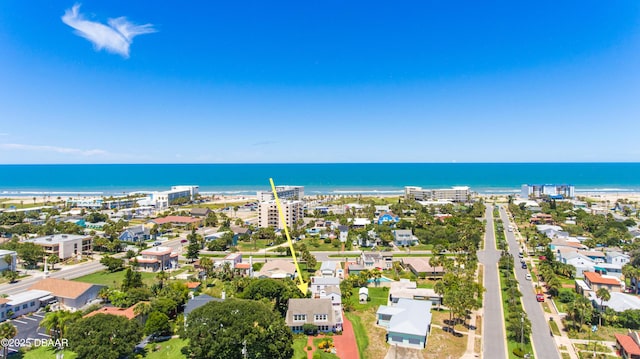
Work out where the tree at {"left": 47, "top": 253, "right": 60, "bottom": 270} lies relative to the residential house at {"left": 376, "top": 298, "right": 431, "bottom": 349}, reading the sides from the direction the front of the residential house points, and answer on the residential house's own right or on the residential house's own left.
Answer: on the residential house's own right

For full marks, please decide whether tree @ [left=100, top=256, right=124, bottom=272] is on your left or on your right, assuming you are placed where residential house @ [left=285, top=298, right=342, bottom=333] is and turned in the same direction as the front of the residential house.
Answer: on your right

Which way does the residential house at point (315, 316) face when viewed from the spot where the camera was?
facing the viewer

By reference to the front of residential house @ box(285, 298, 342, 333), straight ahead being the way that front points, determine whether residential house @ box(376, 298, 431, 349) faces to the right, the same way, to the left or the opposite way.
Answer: the same way

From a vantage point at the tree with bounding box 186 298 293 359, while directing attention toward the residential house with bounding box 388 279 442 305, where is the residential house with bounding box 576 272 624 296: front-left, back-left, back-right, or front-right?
front-right

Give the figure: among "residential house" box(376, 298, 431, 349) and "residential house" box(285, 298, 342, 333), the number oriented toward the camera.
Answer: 2

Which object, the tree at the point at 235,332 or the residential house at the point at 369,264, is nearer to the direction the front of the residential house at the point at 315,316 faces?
the tree

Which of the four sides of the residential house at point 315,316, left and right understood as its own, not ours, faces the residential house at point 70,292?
right

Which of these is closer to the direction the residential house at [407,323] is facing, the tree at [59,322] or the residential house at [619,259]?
the tree

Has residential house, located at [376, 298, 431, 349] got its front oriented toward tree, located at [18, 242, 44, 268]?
no

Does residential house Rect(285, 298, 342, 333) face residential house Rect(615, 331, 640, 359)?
no

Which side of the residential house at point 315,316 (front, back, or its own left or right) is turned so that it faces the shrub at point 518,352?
left

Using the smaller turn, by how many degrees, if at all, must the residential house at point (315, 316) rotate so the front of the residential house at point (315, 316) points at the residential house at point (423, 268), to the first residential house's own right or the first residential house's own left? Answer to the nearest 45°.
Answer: approximately 135° to the first residential house's own left

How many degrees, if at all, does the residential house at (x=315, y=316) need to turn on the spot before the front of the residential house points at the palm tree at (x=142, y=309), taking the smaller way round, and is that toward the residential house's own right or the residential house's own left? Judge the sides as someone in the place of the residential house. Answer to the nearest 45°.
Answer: approximately 90° to the residential house's own right

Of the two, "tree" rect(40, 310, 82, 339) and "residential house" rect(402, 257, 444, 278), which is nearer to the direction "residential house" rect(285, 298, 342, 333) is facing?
the tree

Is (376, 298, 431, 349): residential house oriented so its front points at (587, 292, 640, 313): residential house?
no

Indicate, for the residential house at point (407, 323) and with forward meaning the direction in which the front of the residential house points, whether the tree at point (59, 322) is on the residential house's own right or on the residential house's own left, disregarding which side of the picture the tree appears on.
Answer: on the residential house's own right

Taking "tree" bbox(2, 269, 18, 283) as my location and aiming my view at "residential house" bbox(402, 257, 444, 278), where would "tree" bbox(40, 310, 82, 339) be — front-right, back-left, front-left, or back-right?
front-right

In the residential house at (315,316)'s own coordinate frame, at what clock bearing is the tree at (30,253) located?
The tree is roughly at 4 o'clock from the residential house.
